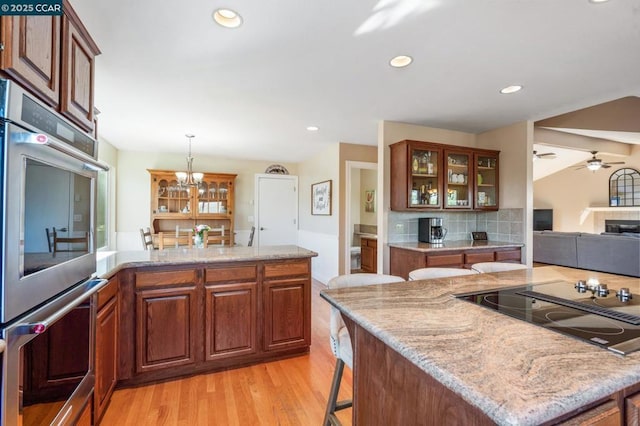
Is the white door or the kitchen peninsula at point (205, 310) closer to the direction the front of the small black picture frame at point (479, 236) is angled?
the kitchen peninsula

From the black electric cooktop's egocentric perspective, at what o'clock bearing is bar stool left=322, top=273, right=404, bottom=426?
The bar stool is roughly at 4 o'clock from the black electric cooktop.

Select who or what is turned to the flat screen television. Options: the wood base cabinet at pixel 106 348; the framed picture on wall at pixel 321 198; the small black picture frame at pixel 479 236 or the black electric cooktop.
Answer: the wood base cabinet

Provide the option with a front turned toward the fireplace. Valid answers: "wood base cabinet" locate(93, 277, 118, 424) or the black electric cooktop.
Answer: the wood base cabinet

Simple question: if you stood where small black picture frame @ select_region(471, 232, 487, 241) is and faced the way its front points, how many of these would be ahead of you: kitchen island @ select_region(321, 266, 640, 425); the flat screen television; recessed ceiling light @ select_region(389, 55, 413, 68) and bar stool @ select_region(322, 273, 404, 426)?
3

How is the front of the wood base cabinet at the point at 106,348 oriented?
to the viewer's right

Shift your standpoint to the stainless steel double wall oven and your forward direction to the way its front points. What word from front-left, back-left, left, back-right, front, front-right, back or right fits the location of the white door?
left

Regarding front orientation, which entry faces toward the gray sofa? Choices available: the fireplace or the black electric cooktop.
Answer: the fireplace

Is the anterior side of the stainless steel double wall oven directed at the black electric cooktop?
yes
